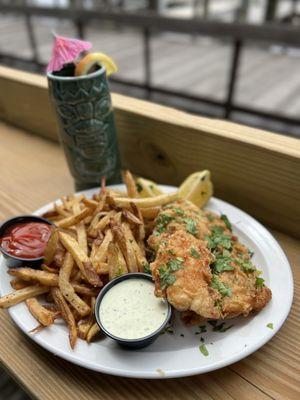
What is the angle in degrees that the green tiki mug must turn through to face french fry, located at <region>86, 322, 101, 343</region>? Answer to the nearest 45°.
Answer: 0° — it already faces it

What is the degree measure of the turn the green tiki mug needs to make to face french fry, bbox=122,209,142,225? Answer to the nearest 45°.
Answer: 0° — it already faces it

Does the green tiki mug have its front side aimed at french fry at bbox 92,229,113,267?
yes

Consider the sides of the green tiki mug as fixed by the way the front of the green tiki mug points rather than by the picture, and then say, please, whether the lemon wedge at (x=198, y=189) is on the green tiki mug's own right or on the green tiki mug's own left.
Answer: on the green tiki mug's own left

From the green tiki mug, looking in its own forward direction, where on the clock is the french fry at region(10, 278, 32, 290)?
The french fry is roughly at 1 o'clock from the green tiki mug.

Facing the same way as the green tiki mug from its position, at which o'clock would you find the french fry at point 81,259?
The french fry is roughly at 12 o'clock from the green tiki mug.

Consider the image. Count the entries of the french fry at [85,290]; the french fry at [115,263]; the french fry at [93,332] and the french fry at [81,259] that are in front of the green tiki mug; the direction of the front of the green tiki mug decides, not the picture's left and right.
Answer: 4

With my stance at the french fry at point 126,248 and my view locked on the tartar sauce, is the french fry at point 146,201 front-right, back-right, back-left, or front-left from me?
back-left

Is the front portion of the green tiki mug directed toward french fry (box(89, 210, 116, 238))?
yes

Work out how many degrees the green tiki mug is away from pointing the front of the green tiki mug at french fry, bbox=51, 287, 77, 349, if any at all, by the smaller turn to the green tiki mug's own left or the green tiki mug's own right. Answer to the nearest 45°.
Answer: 0° — it already faces it

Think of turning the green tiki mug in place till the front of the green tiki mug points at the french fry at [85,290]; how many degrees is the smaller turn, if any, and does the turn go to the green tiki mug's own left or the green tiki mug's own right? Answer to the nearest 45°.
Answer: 0° — it already faces it

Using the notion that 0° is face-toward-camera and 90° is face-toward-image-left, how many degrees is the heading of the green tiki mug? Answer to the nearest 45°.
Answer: approximately 0°

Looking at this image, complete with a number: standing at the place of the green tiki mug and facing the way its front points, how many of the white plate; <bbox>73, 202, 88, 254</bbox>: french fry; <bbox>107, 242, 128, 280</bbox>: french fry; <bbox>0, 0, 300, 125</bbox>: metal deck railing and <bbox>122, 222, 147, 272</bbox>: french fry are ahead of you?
4

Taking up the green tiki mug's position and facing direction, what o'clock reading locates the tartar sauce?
The tartar sauce is roughly at 12 o'clock from the green tiki mug.
